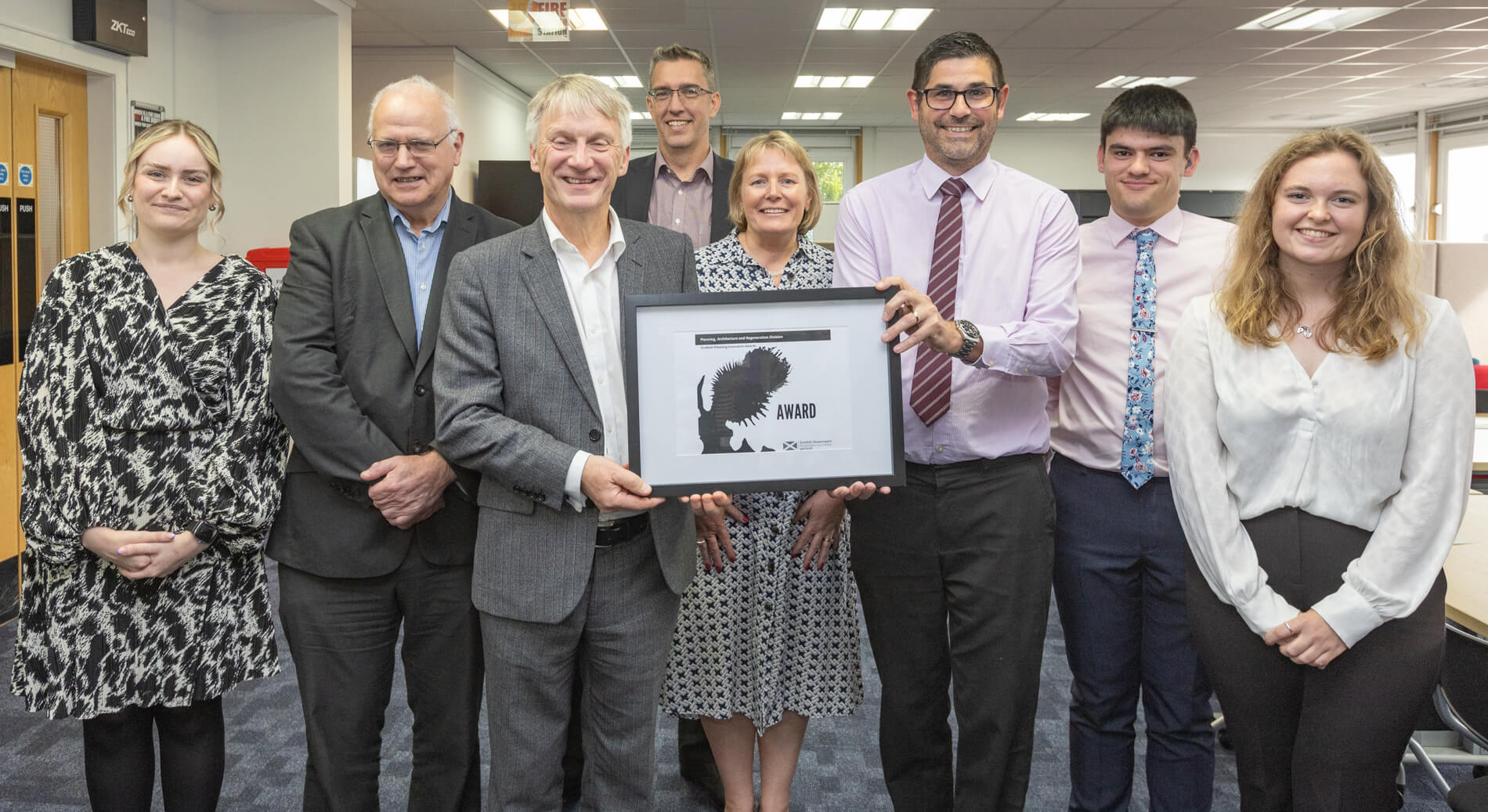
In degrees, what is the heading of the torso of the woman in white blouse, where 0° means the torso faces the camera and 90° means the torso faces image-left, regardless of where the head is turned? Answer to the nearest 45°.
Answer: approximately 0°

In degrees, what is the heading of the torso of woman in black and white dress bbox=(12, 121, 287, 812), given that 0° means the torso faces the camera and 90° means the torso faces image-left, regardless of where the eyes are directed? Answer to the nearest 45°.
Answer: approximately 0°

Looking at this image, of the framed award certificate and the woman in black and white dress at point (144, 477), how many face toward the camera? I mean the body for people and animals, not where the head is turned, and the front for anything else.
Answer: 2

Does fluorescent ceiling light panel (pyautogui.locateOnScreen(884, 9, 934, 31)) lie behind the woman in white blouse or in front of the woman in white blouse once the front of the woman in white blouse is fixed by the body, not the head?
behind

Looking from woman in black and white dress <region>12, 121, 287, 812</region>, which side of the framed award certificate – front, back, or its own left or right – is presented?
right
